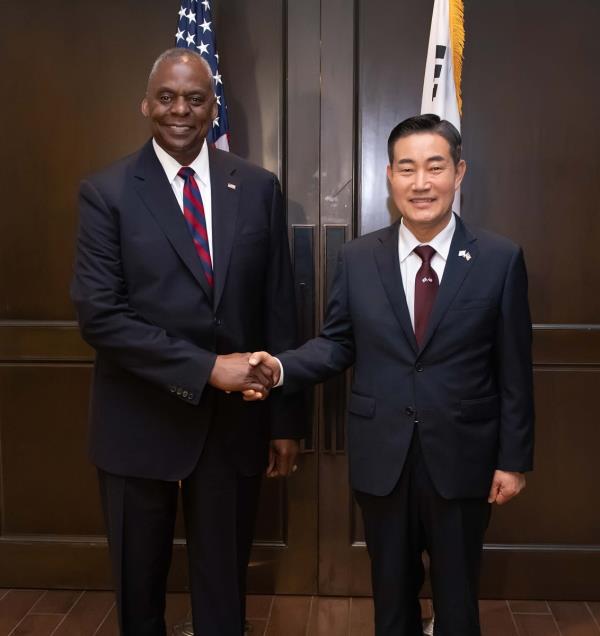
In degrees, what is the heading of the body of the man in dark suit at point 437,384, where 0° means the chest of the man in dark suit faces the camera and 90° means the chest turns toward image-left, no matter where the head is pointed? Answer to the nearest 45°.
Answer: approximately 0°

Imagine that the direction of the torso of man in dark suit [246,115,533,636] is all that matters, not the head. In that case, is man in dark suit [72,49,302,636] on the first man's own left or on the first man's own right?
on the first man's own right
